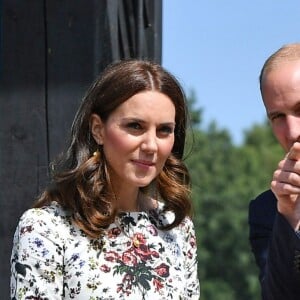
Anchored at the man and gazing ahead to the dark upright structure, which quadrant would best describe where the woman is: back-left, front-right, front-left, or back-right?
front-left

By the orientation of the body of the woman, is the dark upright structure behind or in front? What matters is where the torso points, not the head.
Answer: behind

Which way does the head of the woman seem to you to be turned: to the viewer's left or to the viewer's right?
to the viewer's right

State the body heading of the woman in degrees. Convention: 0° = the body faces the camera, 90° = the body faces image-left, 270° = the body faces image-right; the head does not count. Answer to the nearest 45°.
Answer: approximately 315°

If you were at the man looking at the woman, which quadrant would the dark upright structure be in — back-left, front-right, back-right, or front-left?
front-right

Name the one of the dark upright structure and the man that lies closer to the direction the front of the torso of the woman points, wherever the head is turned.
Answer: the man
